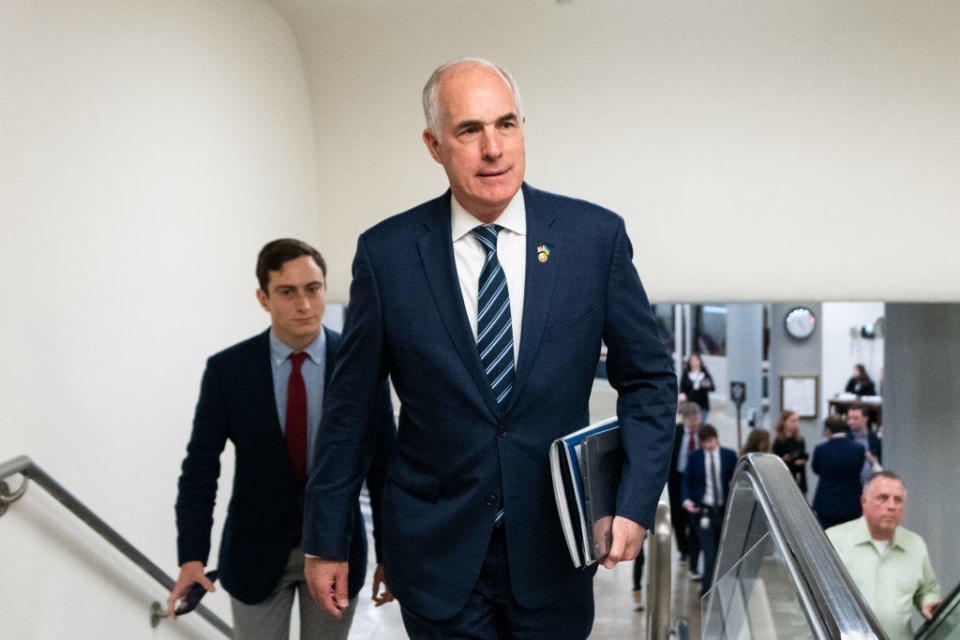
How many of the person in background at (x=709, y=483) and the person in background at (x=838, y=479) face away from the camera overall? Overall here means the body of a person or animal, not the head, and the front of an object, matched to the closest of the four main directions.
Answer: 1

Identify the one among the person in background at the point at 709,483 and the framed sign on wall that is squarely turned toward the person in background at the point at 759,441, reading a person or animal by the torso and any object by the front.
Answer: the framed sign on wall

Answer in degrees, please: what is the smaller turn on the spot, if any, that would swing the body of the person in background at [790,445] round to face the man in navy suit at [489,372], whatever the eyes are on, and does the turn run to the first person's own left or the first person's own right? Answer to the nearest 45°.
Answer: approximately 45° to the first person's own right

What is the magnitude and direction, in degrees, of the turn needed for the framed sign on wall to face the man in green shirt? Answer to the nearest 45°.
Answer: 0° — it already faces them

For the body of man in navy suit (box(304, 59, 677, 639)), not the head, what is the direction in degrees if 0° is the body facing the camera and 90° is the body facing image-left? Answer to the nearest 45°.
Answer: approximately 0°

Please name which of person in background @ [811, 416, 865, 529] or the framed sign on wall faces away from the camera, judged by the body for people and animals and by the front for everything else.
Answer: the person in background

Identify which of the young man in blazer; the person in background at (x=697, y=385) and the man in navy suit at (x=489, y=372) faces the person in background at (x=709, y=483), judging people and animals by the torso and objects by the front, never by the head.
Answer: the person in background at (x=697, y=385)

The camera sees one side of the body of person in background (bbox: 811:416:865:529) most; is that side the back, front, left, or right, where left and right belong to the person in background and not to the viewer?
back

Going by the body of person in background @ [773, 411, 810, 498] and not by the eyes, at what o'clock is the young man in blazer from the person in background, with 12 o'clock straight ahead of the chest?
The young man in blazer is roughly at 2 o'clock from the person in background.

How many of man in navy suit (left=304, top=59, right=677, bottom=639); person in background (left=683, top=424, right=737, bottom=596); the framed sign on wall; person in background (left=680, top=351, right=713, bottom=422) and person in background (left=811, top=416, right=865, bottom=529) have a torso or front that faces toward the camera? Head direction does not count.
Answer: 4

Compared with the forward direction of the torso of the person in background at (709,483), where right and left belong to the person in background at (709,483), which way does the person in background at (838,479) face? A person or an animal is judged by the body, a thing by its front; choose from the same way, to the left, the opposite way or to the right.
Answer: the opposite way

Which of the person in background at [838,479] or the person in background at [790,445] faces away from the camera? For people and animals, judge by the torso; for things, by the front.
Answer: the person in background at [838,479]
